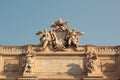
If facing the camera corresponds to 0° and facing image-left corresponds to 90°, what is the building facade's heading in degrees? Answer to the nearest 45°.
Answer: approximately 0°
